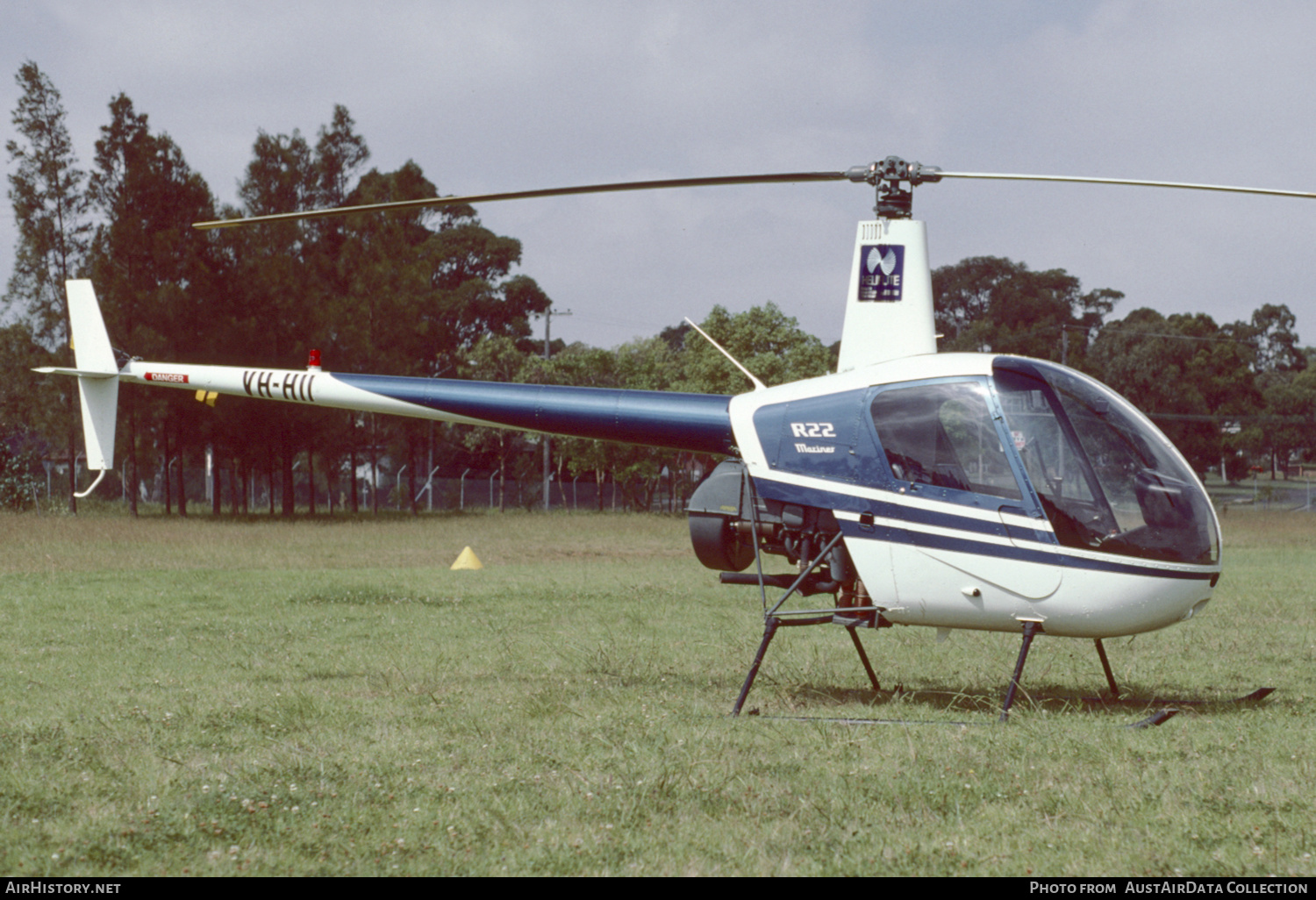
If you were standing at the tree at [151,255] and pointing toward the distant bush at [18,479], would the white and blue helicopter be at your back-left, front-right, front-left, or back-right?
back-left

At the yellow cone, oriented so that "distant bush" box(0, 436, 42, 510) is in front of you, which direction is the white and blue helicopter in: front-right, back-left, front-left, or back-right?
back-left

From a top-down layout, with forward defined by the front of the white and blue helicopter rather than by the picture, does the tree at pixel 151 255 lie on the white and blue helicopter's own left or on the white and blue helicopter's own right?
on the white and blue helicopter's own left

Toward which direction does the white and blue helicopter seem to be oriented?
to the viewer's right

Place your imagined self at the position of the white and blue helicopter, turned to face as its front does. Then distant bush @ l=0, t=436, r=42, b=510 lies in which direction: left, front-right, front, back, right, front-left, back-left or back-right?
back-left

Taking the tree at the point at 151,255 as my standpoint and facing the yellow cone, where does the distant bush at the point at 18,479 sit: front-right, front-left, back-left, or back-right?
back-right

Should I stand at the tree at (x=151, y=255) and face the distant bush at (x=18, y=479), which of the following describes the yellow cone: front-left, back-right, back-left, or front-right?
back-left

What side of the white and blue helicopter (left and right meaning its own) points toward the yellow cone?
left
